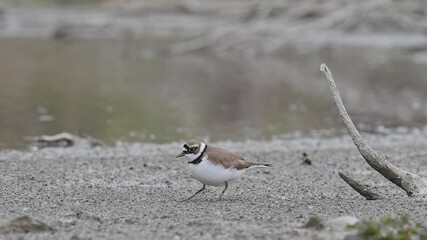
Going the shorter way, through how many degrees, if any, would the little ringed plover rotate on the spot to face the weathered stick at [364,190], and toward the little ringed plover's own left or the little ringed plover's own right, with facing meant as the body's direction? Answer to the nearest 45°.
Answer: approximately 180°

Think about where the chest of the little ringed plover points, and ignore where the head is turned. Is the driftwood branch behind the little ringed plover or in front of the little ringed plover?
behind

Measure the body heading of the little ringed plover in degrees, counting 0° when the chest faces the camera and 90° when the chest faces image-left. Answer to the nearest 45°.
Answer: approximately 90°
